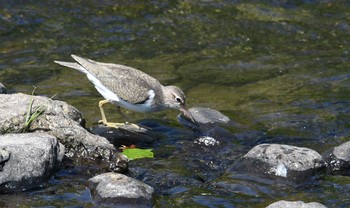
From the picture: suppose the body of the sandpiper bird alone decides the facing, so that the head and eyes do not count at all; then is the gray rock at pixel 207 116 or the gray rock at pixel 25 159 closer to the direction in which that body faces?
the gray rock at pixel 207 116

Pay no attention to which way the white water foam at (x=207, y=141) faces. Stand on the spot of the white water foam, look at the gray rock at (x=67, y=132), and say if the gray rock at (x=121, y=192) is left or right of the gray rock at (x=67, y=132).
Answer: left

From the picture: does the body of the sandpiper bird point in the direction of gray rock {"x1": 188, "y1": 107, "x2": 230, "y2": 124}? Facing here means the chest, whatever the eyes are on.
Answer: yes

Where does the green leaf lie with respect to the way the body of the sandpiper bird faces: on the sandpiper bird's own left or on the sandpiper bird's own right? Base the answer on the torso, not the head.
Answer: on the sandpiper bird's own right

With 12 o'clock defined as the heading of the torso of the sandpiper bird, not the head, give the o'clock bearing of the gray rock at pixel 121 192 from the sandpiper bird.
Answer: The gray rock is roughly at 3 o'clock from the sandpiper bird.

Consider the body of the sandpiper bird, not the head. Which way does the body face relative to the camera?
to the viewer's right

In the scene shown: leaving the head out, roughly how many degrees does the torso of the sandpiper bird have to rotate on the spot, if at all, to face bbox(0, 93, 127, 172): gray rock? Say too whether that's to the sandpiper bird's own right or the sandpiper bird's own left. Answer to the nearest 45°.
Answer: approximately 135° to the sandpiper bird's own right
